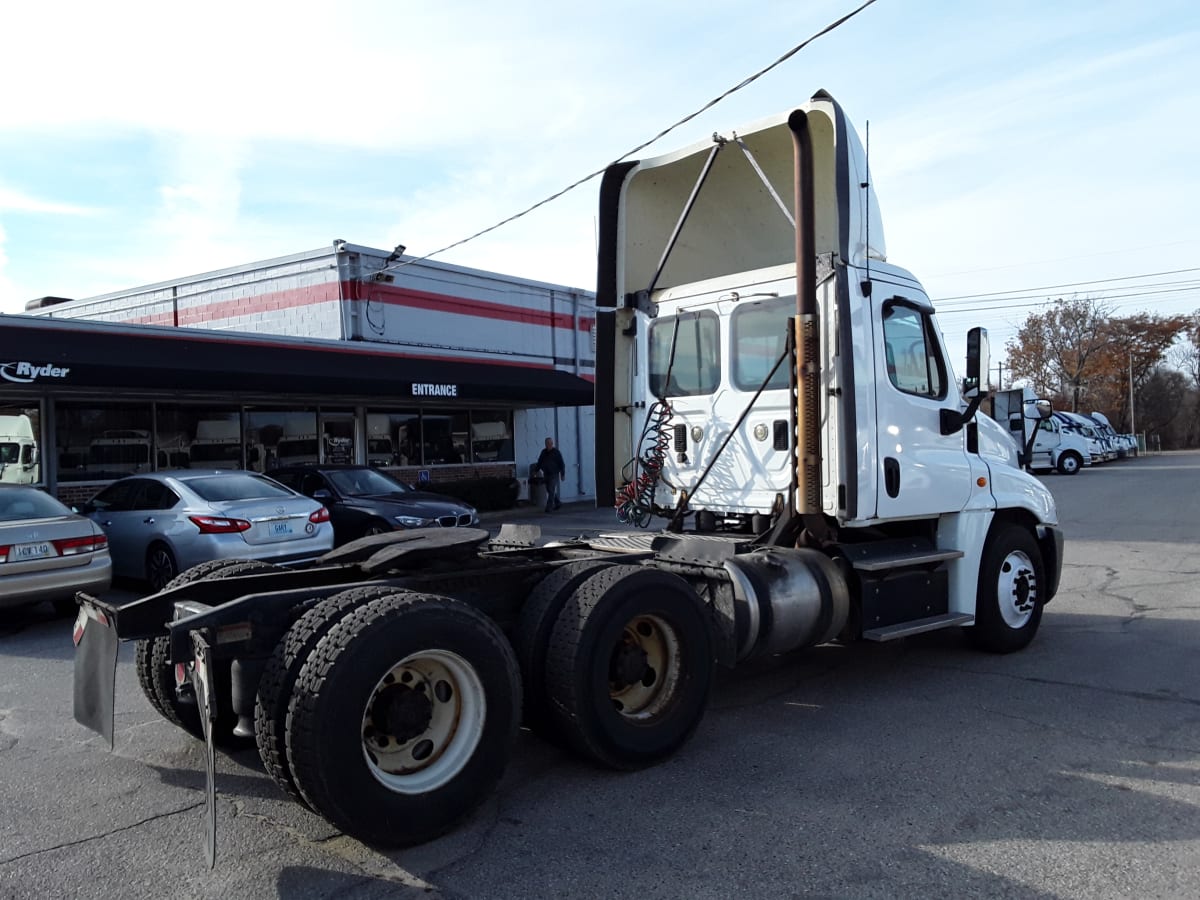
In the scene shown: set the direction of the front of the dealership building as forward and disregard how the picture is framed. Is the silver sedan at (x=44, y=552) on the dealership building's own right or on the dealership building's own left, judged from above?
on the dealership building's own right

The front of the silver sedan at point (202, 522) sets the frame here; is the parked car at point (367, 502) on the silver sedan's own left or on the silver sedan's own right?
on the silver sedan's own right

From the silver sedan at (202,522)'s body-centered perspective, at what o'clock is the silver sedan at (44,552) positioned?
the silver sedan at (44,552) is roughly at 9 o'clock from the silver sedan at (202,522).

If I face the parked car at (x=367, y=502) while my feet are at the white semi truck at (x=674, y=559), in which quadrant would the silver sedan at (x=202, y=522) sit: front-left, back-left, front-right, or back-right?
front-left

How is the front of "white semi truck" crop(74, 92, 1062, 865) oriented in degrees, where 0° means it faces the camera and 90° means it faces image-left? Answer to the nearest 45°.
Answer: approximately 225°

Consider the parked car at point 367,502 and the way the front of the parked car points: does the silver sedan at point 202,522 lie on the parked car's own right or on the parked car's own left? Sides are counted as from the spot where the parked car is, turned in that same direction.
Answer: on the parked car's own right

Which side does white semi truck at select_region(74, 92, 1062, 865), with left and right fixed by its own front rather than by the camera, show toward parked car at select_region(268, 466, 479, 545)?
left

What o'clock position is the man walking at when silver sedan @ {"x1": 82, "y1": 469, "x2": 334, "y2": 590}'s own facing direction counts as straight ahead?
The man walking is roughly at 3 o'clock from the silver sedan.

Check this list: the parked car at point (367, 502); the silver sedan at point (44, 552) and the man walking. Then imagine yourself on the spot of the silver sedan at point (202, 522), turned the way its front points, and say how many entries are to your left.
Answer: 1

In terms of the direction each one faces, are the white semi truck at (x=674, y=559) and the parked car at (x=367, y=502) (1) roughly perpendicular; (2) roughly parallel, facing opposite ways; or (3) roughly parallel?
roughly perpendicular

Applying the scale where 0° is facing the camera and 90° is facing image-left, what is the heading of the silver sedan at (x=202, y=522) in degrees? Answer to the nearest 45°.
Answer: approximately 135°

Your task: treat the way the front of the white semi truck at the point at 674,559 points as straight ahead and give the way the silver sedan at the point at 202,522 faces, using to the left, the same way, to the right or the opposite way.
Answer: to the left

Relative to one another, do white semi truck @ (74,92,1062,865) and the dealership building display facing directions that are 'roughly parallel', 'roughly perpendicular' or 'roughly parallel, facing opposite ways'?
roughly perpendicular

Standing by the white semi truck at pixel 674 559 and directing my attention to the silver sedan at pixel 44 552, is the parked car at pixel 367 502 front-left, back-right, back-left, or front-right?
front-right

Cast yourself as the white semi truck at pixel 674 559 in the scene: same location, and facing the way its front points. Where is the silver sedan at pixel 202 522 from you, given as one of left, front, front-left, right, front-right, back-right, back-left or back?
left

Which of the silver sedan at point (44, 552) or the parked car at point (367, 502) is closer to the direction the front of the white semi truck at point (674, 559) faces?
the parked car

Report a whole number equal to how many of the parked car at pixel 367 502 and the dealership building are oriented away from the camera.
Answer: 0
